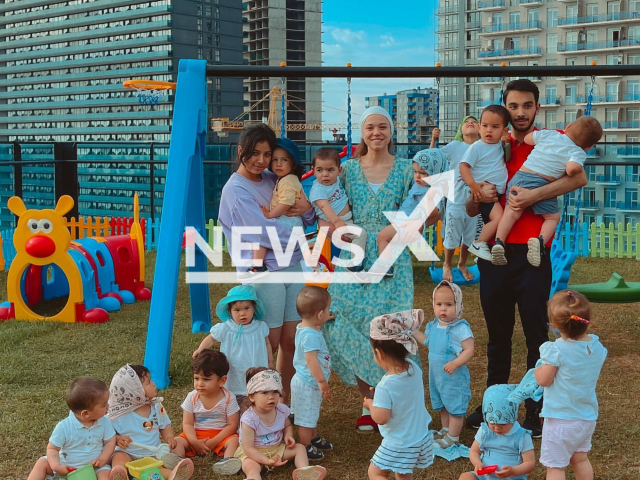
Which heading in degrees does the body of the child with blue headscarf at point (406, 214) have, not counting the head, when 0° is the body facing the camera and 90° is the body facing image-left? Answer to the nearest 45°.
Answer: approximately 45°

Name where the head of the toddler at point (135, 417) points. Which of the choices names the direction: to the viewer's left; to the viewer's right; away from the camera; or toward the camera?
to the viewer's right

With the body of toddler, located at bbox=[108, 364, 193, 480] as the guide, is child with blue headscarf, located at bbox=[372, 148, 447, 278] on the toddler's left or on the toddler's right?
on the toddler's left

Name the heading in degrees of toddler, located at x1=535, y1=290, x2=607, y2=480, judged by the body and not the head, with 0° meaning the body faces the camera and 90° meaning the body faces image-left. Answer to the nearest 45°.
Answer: approximately 135°

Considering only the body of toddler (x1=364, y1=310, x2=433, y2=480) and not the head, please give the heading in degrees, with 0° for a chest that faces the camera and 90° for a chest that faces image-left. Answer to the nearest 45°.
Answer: approximately 135°

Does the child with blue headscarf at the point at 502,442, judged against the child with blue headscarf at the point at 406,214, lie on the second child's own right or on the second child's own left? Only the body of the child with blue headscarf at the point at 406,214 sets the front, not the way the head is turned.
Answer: on the second child's own left

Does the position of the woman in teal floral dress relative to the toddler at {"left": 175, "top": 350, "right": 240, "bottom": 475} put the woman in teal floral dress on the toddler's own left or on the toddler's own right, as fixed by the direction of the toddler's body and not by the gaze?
on the toddler's own left

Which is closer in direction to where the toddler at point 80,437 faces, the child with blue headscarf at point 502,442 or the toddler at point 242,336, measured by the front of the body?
the child with blue headscarf
